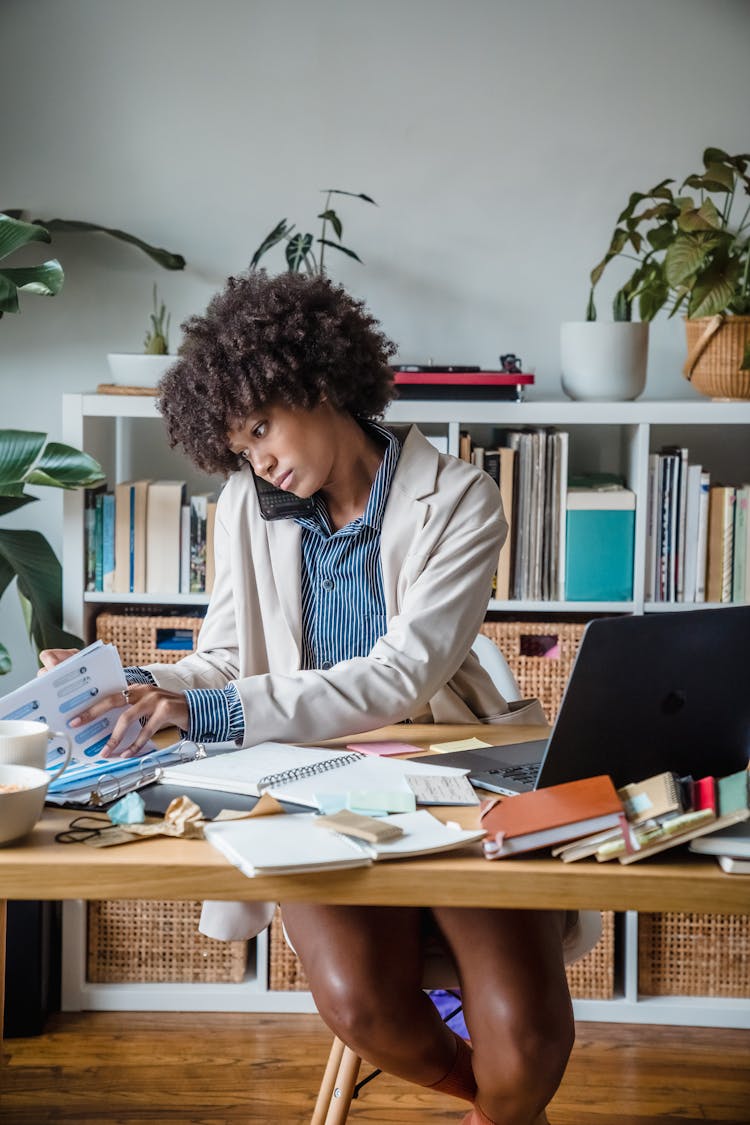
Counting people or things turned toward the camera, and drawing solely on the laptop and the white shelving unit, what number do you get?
1

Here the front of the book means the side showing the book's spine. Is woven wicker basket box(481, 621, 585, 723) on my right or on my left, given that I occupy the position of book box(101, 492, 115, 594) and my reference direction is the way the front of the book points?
on my left

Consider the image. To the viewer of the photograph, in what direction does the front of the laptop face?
facing away from the viewer and to the left of the viewer

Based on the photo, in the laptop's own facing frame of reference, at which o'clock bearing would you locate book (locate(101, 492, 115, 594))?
The book is roughly at 12 o'clock from the laptop.

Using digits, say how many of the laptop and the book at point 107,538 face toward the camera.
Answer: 1
